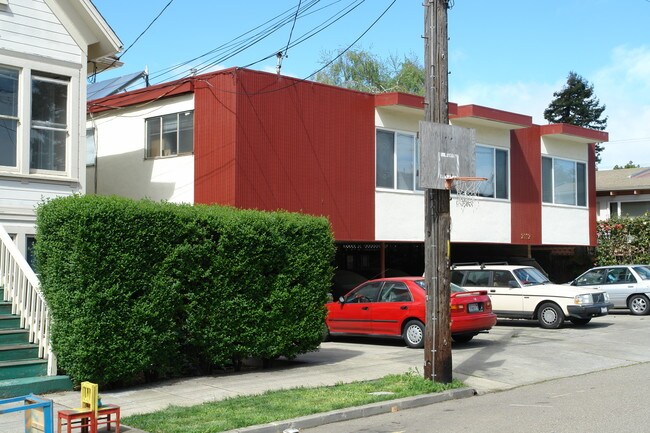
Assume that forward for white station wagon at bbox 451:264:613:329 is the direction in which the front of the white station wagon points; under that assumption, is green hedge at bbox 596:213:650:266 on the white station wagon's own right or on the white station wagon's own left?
on the white station wagon's own left

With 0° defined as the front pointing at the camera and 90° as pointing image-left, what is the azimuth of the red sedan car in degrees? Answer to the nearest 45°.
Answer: approximately 135°

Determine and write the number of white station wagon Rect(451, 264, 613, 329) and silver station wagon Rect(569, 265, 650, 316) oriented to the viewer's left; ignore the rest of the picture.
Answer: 1

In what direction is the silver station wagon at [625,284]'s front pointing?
to the viewer's left

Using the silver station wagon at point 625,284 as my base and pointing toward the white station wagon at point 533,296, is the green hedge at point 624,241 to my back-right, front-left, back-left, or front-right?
back-right

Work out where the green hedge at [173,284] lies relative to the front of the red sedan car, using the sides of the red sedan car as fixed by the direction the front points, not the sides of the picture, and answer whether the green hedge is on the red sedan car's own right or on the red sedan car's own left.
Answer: on the red sedan car's own left

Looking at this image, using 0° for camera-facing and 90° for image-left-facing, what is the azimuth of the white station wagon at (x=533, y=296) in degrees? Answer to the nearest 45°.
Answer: approximately 315°

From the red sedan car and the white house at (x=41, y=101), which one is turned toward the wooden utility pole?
the white house

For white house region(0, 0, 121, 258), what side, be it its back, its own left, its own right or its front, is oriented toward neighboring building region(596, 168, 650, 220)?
left
